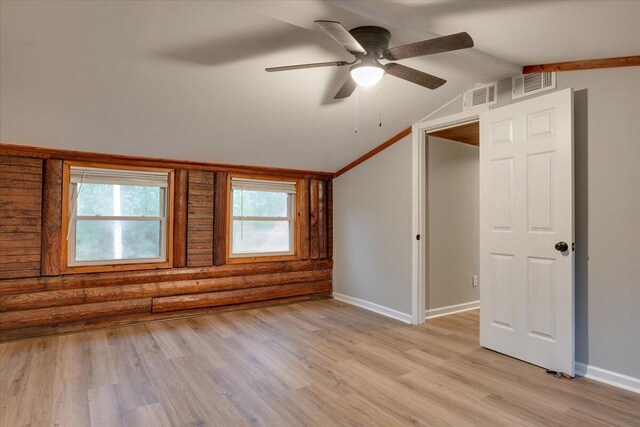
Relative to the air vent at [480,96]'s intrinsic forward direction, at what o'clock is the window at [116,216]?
The window is roughly at 1 o'clock from the air vent.

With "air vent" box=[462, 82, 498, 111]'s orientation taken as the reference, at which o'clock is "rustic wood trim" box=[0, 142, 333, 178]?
The rustic wood trim is roughly at 1 o'clock from the air vent.

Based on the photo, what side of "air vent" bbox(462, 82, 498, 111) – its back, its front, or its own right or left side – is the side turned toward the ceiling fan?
front

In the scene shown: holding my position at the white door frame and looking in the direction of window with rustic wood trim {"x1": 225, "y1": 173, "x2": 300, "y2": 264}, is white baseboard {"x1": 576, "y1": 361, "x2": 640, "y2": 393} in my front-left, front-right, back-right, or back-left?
back-left

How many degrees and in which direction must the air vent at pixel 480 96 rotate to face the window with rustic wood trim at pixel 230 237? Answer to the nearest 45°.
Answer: approximately 45° to its right

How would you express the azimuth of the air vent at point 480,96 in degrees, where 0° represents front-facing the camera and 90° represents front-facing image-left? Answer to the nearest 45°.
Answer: approximately 45°
